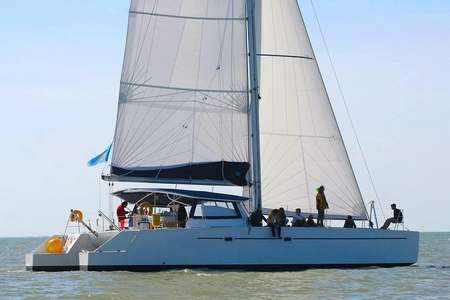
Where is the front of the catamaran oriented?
to the viewer's right

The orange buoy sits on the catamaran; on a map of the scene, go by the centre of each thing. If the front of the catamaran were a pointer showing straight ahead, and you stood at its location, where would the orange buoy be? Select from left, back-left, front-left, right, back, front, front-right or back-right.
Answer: back

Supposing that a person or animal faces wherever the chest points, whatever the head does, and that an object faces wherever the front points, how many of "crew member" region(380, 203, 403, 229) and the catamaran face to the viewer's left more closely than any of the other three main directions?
1

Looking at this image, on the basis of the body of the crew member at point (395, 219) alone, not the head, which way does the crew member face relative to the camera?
to the viewer's left

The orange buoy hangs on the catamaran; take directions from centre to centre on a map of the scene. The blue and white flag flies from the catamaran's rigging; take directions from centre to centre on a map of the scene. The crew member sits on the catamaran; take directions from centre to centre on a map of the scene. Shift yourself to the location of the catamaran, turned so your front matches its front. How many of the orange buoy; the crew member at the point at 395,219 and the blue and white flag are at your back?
2

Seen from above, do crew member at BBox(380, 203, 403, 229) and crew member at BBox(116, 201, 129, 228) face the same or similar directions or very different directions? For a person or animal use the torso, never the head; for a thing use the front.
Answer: very different directions
